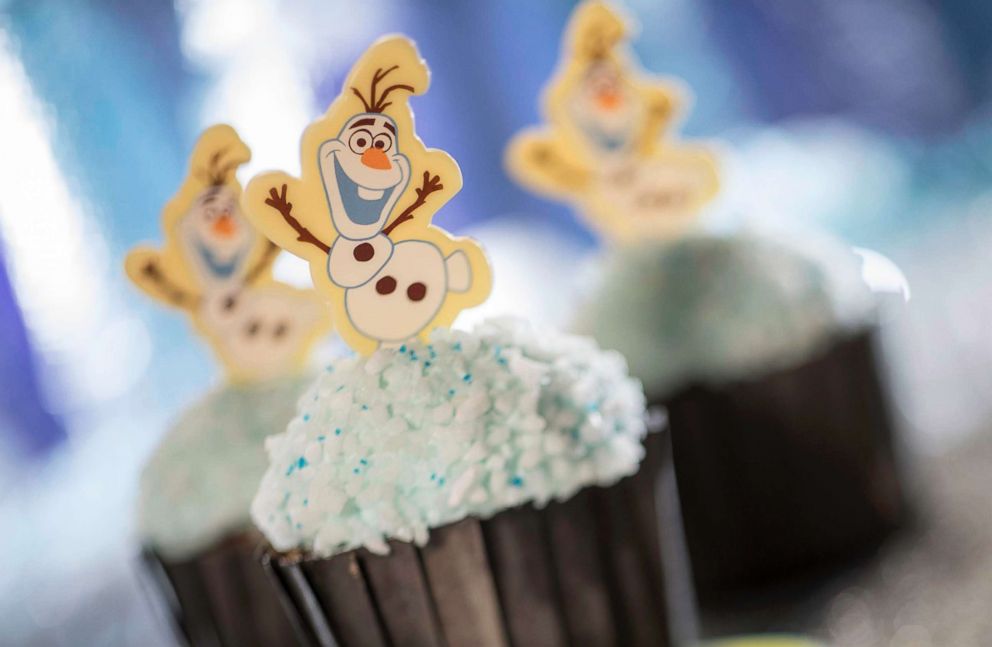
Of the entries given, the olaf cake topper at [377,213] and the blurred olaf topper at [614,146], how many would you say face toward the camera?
2

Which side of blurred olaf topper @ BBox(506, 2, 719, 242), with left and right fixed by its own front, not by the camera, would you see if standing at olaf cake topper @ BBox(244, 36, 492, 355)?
front

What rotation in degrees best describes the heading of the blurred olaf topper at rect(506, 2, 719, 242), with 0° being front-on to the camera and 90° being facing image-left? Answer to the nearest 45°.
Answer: approximately 0°

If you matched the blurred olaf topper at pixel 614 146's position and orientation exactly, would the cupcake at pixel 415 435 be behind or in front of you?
in front

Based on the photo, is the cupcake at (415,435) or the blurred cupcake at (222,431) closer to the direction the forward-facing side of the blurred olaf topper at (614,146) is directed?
the cupcake

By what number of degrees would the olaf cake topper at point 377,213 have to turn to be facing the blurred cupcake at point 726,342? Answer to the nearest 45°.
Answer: approximately 135° to its left

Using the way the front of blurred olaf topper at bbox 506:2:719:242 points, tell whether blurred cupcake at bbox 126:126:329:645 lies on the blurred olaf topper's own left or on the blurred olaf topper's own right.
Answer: on the blurred olaf topper's own right

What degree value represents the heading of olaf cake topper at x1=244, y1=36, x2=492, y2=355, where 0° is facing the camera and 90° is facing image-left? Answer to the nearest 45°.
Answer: approximately 0°

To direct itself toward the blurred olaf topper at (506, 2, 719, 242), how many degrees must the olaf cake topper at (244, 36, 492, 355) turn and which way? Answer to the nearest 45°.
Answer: approximately 135° to its left
